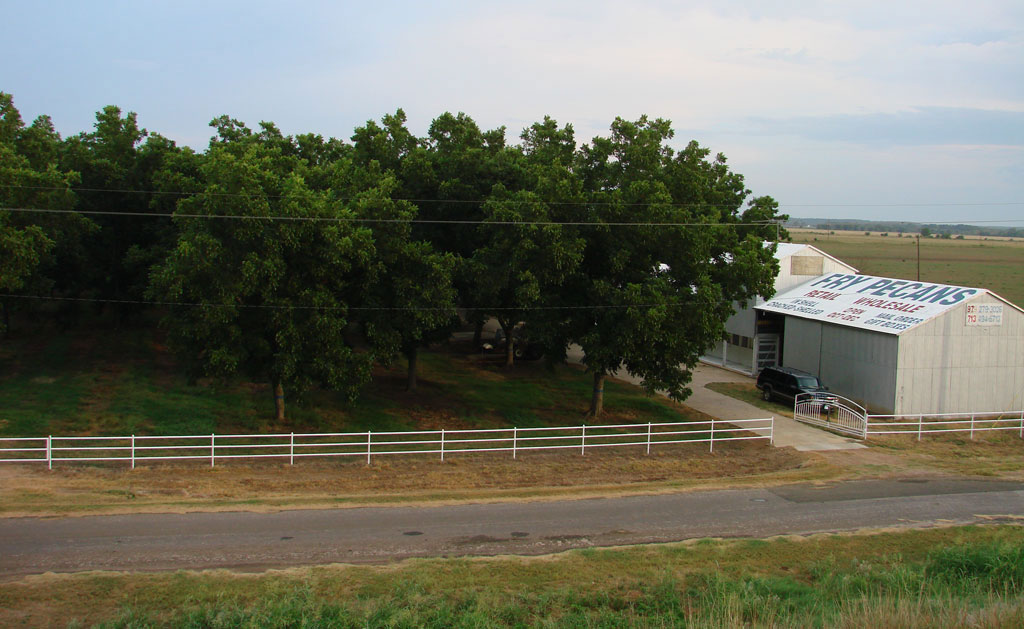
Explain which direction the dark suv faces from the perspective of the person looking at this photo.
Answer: facing the viewer and to the right of the viewer

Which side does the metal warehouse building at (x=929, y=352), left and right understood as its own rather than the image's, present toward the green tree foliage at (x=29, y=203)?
front

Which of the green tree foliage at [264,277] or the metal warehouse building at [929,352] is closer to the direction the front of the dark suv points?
the metal warehouse building

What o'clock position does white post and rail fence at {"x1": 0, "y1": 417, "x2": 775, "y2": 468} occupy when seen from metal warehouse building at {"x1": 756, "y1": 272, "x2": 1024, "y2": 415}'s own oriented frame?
The white post and rail fence is roughly at 12 o'clock from the metal warehouse building.

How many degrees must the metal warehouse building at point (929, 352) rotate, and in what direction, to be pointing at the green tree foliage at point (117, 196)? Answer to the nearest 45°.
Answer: approximately 45° to its right

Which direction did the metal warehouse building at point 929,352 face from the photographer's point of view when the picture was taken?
facing the viewer and to the left of the viewer

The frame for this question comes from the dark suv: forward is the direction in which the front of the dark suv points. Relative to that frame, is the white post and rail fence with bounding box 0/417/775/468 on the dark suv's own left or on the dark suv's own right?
on the dark suv's own right

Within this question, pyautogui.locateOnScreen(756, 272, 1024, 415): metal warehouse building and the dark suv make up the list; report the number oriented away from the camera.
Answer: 0

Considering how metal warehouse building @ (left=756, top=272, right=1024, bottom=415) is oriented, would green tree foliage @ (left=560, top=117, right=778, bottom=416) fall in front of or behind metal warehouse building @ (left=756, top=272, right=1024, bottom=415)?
in front

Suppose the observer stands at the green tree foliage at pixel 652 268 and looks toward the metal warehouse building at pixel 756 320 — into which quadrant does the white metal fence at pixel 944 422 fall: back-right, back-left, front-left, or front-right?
front-right
